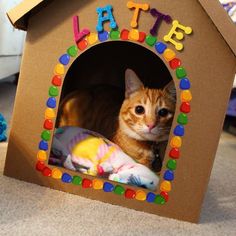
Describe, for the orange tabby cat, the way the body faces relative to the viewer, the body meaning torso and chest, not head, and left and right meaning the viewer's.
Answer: facing the viewer and to the right of the viewer

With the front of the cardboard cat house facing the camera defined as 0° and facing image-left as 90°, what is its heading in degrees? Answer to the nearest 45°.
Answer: approximately 0°
